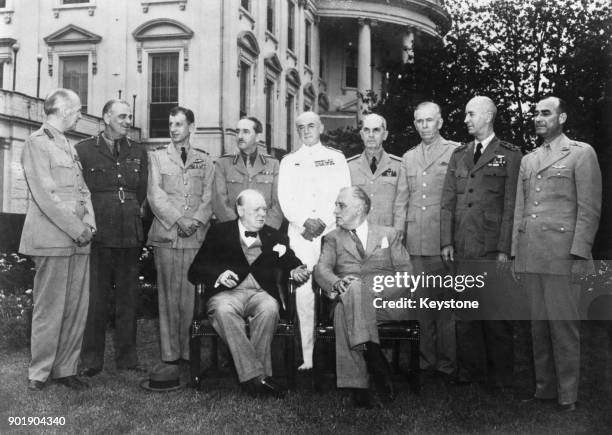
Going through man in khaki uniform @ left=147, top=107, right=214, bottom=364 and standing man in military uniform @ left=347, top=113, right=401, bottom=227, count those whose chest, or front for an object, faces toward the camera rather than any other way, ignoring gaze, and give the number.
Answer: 2

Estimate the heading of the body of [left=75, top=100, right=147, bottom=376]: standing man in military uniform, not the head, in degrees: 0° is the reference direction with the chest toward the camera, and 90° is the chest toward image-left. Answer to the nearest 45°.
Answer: approximately 0°

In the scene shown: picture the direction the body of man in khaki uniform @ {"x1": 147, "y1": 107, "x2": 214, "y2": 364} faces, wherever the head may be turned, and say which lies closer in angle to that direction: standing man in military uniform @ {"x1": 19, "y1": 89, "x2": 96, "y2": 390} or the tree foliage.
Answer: the standing man in military uniform

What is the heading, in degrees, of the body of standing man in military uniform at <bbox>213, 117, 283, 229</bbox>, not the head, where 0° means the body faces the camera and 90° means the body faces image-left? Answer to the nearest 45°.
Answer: approximately 0°

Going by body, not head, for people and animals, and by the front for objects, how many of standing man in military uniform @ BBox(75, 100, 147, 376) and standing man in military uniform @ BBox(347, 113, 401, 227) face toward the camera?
2

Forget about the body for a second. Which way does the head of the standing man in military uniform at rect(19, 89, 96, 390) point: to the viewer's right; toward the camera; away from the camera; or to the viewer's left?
to the viewer's right

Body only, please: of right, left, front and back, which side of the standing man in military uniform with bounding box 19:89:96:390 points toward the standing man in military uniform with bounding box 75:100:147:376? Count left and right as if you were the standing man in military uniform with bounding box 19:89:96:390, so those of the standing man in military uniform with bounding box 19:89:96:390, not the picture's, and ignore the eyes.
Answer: left

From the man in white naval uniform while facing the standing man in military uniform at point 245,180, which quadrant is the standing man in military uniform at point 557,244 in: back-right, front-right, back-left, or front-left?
back-left
